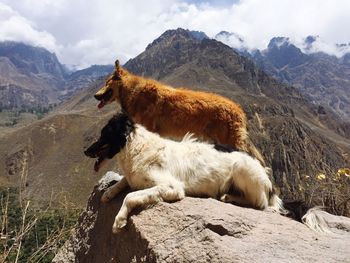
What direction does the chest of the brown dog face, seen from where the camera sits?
to the viewer's left

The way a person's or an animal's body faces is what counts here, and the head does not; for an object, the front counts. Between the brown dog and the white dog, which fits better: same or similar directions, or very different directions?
same or similar directions

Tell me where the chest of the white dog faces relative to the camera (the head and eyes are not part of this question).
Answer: to the viewer's left

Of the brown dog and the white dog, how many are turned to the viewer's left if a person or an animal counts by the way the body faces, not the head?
2

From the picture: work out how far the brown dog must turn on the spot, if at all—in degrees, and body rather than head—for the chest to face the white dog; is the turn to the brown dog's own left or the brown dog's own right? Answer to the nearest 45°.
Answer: approximately 90° to the brown dog's own left

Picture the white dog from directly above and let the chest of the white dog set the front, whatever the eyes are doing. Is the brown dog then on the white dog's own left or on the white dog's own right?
on the white dog's own right
